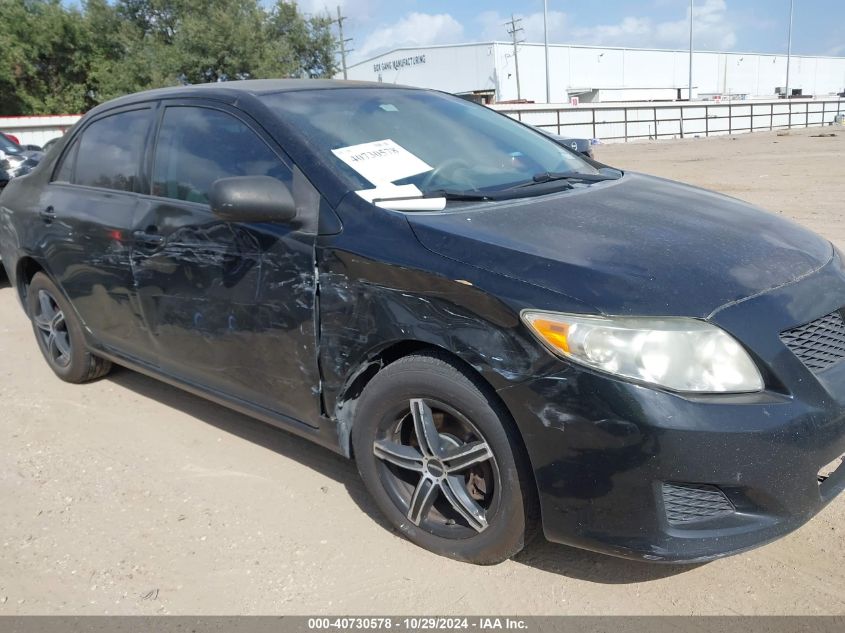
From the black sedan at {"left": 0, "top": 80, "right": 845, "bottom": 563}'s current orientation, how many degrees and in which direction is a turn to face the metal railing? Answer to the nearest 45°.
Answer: approximately 135° to its left

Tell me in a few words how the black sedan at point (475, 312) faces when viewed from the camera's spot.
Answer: facing the viewer and to the right of the viewer

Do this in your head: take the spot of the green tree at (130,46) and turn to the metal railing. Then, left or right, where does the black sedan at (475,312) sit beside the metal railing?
right

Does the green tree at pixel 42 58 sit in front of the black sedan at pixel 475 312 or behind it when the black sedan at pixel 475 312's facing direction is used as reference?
behind

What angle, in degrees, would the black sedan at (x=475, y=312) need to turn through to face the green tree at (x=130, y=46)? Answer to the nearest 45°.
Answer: approximately 135° to its left
